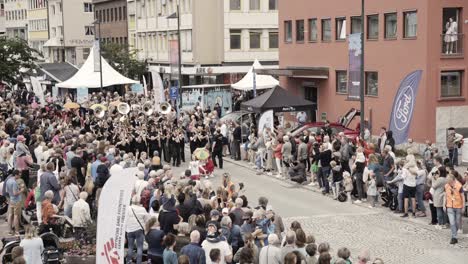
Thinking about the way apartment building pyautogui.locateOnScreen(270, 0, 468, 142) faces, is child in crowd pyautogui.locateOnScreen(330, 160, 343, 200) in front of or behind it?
in front

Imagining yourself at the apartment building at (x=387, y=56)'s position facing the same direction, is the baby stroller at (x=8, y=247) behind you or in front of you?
in front

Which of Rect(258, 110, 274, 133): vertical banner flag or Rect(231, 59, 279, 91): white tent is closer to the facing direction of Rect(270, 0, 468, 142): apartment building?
the vertical banner flag

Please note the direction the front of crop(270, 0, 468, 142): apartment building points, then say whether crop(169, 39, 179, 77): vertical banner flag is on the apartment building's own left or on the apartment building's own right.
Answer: on the apartment building's own right

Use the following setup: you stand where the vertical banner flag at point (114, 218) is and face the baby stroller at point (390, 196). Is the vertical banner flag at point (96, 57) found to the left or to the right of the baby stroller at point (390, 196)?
left

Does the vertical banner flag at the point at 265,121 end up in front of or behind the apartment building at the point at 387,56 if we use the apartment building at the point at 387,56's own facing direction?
in front

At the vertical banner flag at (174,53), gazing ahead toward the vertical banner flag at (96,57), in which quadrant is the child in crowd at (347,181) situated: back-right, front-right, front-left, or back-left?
back-left

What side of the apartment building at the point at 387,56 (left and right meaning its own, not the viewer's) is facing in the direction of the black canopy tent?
front

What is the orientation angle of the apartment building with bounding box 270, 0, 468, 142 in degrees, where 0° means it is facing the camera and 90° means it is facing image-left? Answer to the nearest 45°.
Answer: approximately 45°
